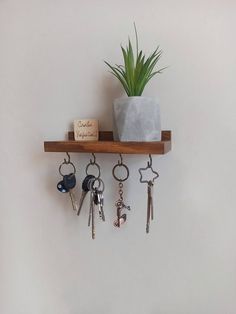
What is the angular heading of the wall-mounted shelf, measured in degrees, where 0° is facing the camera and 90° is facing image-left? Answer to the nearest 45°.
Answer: approximately 0°

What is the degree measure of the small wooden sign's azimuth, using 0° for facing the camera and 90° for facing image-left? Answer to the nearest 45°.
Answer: approximately 0°
